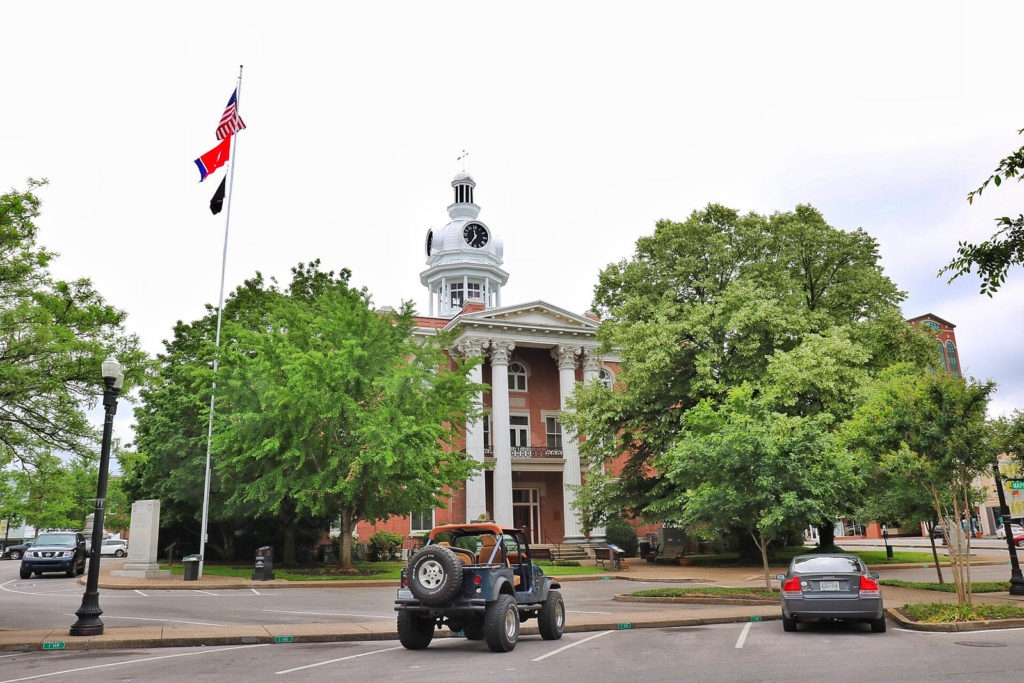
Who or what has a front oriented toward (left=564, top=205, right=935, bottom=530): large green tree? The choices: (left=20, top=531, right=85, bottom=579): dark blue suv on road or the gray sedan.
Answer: the gray sedan

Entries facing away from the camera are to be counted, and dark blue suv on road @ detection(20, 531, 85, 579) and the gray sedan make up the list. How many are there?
1

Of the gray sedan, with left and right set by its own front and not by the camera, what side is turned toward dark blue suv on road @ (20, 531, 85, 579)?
left

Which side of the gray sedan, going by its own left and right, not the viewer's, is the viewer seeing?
back

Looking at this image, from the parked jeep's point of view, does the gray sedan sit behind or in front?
in front

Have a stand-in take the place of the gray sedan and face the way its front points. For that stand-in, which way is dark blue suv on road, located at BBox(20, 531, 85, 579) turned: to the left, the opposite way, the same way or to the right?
the opposite way

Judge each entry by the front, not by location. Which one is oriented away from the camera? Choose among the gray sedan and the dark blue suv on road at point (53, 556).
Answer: the gray sedan

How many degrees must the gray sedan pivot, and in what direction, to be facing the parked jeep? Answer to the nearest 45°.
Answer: approximately 135° to its left

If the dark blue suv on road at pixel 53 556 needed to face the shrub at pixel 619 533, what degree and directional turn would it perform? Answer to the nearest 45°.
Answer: approximately 135° to its left

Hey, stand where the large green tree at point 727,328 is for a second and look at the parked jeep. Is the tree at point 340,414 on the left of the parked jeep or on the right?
right

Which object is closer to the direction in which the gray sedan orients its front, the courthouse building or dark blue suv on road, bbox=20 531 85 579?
the courthouse building

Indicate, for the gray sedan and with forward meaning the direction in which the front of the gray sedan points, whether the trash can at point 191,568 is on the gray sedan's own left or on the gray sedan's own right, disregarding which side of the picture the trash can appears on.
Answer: on the gray sedan's own left

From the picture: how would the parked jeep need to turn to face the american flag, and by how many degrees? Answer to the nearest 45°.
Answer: approximately 90° to its left

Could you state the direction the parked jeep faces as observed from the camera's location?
facing away from the viewer and to the right of the viewer

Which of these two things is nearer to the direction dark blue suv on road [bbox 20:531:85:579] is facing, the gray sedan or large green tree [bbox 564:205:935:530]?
the gray sedan
